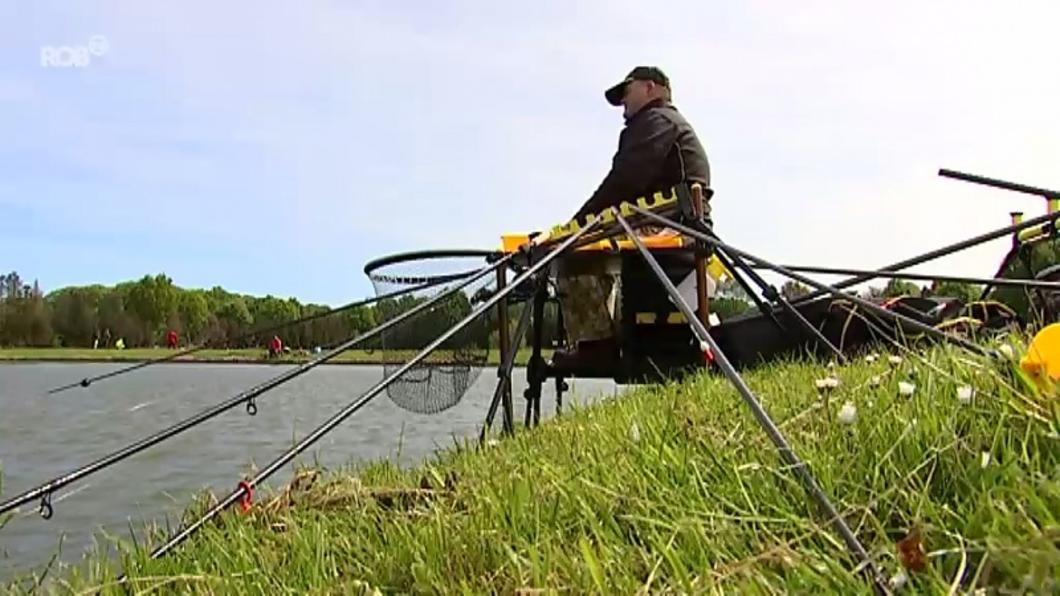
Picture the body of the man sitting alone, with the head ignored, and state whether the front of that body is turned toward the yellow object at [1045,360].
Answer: no

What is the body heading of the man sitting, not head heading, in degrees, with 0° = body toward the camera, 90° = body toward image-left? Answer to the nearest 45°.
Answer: approximately 90°

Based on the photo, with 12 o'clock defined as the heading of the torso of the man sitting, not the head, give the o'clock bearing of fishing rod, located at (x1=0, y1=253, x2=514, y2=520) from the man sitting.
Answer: The fishing rod is roughly at 10 o'clock from the man sitting.

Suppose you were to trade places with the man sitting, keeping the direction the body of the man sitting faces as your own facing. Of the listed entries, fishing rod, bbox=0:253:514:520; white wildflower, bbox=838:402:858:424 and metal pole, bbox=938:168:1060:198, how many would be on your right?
0

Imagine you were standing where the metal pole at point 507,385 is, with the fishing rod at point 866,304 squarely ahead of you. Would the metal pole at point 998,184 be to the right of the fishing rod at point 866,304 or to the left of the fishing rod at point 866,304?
left

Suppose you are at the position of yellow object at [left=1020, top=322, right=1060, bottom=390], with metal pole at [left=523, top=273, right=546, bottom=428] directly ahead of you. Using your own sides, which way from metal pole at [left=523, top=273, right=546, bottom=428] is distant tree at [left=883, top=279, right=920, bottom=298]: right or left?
right

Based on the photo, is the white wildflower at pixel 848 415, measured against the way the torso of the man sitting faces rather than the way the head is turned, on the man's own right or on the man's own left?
on the man's own left

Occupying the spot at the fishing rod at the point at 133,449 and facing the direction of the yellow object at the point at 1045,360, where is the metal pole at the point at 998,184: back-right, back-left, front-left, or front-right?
front-left

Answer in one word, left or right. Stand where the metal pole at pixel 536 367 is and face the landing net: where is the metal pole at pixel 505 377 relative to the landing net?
left
